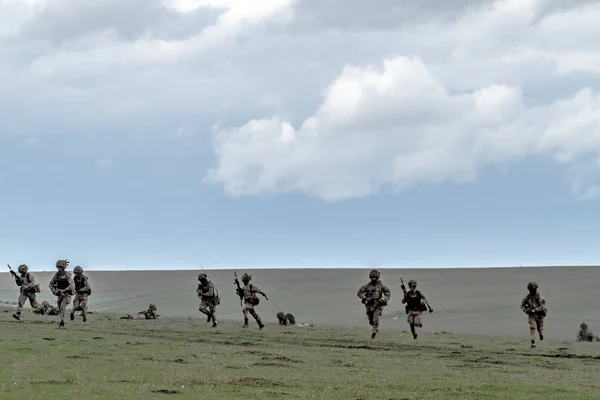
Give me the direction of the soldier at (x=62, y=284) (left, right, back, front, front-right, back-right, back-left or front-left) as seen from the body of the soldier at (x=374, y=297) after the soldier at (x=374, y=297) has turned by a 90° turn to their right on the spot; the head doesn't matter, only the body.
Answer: front

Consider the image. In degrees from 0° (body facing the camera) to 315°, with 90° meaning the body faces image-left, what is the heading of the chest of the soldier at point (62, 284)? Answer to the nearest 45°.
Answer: approximately 0°

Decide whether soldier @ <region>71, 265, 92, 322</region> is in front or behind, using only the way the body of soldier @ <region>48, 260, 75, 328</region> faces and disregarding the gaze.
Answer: behind

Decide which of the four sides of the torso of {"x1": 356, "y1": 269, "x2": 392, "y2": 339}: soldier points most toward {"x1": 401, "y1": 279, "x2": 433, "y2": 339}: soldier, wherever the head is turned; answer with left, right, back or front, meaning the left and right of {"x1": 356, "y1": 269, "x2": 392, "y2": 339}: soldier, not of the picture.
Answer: left

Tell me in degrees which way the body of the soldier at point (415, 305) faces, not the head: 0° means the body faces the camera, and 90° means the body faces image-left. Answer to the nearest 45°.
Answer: approximately 0°

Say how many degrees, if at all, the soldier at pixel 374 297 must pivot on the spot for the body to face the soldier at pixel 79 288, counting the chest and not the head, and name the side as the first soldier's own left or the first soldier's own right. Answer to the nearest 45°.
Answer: approximately 90° to the first soldier's own right

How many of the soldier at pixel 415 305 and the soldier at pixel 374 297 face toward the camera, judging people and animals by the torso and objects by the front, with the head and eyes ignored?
2

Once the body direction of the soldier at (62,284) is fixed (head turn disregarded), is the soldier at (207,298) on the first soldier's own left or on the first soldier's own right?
on the first soldier's own left
